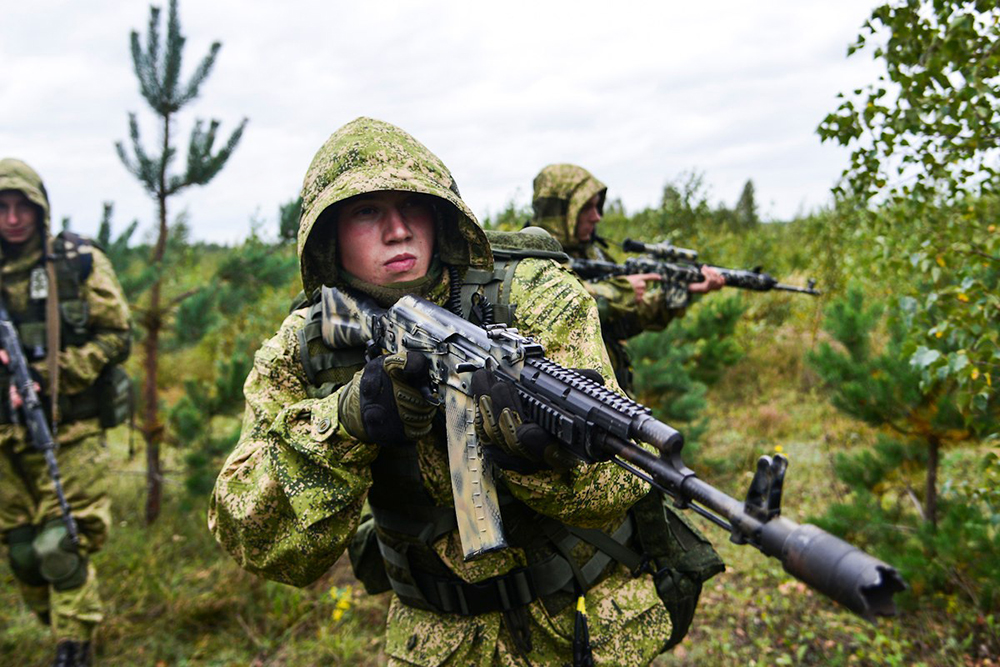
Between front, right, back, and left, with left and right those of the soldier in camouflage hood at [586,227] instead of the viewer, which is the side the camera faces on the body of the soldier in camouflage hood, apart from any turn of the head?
right

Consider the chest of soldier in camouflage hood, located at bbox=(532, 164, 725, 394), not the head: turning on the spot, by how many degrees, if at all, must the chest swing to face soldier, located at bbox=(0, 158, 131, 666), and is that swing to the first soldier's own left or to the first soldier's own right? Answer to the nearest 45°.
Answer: approximately 180°

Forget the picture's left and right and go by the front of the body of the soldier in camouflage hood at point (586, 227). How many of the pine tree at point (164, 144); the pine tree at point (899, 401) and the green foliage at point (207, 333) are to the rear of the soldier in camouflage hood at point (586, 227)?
2

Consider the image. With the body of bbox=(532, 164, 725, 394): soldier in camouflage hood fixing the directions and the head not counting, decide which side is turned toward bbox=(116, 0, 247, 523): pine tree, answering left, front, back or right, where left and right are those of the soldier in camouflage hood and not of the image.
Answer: back

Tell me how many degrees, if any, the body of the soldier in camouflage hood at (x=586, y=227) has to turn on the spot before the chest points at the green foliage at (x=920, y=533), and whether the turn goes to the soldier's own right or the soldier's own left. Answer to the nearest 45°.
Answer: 0° — they already face it

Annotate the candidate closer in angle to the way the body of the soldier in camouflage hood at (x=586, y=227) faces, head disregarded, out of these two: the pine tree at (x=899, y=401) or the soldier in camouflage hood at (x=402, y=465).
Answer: the pine tree

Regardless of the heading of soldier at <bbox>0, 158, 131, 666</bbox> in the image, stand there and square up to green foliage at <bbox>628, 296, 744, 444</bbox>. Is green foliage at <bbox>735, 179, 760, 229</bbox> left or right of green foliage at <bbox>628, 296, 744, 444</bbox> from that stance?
left

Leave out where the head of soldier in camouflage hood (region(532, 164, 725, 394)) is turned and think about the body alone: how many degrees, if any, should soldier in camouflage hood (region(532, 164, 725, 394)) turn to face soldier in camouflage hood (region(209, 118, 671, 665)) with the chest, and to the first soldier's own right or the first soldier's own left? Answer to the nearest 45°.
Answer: approximately 90° to the first soldier's own right

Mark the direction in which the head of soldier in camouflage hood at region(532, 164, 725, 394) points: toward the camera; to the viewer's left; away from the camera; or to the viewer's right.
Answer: to the viewer's right
